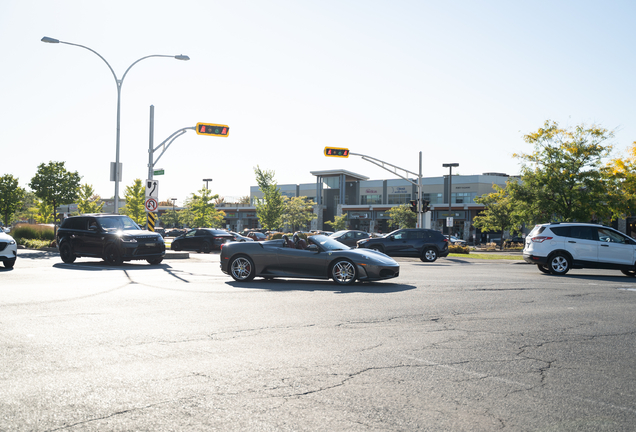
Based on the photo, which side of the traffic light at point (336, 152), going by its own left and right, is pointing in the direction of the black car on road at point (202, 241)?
right

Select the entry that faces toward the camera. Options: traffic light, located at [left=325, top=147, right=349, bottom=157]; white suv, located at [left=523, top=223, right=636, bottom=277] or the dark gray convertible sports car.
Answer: the traffic light

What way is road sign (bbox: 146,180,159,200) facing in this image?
toward the camera

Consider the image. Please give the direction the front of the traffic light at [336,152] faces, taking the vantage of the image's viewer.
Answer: facing the viewer

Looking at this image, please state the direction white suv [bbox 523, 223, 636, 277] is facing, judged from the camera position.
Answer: facing to the right of the viewer

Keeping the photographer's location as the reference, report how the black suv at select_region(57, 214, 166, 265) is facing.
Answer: facing the viewer and to the right of the viewer

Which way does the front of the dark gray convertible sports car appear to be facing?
to the viewer's right

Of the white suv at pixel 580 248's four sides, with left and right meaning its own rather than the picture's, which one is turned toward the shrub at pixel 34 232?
back

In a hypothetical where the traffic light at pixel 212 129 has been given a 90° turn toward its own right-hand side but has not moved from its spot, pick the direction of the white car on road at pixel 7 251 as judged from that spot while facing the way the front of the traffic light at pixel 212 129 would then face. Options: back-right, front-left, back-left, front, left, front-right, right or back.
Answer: front-left

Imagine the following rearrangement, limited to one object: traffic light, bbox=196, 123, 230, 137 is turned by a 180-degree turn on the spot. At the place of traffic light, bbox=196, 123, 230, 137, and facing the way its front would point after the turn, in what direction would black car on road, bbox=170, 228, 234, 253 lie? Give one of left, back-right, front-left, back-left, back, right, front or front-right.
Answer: front
